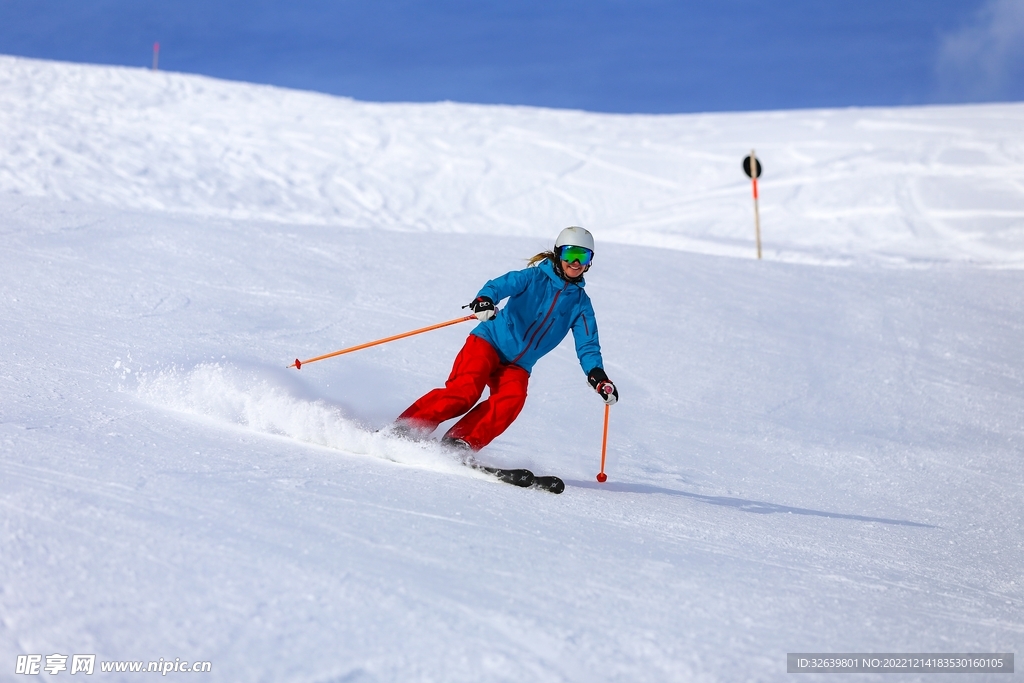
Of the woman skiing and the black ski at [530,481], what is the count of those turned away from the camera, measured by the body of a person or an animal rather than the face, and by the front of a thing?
0

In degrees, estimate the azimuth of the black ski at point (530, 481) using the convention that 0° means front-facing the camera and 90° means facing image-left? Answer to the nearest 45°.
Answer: approximately 315°

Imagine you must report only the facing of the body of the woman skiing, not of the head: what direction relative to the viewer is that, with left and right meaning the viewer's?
facing the viewer and to the right of the viewer
